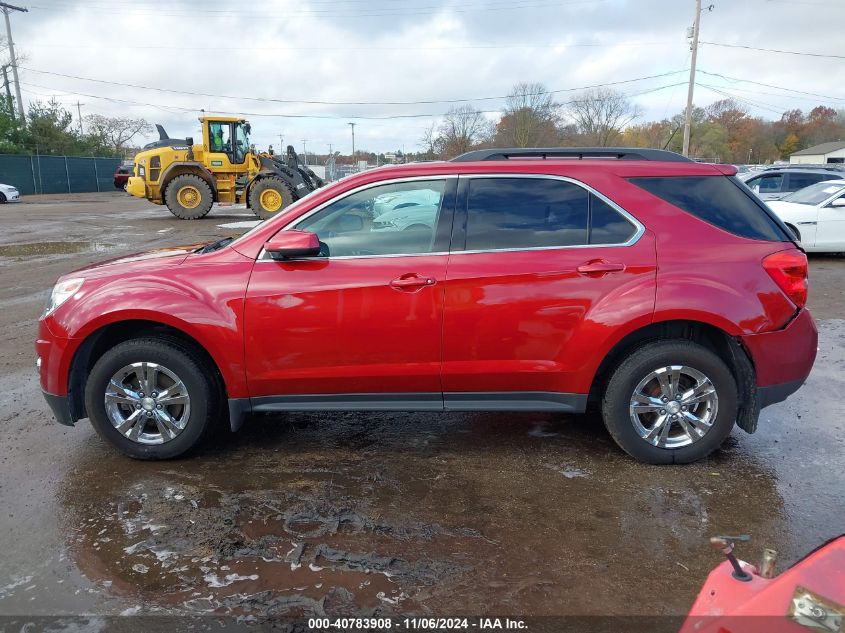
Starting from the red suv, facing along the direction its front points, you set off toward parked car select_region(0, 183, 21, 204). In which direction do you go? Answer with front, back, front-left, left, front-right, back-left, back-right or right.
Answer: front-right

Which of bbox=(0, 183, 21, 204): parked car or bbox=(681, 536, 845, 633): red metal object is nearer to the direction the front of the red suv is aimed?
the parked car

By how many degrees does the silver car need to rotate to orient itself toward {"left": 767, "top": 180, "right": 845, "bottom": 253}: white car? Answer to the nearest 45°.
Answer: approximately 90° to its left

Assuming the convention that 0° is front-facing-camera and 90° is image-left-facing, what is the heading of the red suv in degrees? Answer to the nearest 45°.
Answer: approximately 90°

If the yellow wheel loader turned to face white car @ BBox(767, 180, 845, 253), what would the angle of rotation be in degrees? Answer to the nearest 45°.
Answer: approximately 45° to its right

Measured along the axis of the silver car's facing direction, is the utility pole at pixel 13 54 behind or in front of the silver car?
in front

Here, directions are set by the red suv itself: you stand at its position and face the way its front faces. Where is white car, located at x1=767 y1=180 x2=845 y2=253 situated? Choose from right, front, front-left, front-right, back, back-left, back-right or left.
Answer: back-right

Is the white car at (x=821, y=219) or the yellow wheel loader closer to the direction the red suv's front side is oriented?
the yellow wheel loader

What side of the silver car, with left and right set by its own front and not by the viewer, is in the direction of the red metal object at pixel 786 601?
left

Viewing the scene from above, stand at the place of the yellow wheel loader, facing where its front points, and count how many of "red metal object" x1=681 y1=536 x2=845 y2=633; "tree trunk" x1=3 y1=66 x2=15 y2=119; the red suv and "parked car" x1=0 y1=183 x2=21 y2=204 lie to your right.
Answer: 2

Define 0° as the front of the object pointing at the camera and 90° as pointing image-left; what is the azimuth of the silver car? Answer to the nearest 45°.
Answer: approximately 90°

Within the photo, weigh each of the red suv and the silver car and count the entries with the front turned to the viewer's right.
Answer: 0
